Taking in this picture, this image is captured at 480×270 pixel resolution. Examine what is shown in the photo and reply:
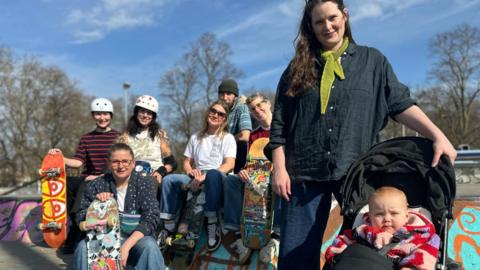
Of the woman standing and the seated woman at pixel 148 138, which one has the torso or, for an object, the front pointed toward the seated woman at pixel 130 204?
the seated woman at pixel 148 138

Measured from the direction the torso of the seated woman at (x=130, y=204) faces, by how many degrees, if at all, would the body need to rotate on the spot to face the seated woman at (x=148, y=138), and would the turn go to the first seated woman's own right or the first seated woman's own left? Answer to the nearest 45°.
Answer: approximately 180°

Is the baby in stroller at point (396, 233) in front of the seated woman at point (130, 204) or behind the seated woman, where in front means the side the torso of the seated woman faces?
in front

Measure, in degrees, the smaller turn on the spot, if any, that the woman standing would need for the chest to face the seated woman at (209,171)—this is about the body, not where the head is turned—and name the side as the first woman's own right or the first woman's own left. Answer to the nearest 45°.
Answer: approximately 135° to the first woman's own right

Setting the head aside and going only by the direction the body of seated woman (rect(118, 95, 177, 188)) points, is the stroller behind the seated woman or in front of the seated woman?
in front

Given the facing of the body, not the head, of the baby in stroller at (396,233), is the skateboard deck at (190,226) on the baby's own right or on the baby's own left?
on the baby's own right

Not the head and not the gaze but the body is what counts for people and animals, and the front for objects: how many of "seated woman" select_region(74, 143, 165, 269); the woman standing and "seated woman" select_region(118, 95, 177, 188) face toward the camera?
3

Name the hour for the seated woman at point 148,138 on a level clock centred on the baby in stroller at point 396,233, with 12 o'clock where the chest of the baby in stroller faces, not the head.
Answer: The seated woman is roughly at 3 o'clock from the baby in stroller.

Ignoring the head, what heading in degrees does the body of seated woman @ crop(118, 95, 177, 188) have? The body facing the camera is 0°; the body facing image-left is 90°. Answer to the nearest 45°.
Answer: approximately 0°

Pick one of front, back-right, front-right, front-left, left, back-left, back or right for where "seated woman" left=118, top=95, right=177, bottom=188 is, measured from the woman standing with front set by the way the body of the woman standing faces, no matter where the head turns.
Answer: back-right

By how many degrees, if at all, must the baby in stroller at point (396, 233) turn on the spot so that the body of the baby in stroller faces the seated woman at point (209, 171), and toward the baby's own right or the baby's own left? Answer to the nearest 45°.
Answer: approximately 90° to the baby's own right

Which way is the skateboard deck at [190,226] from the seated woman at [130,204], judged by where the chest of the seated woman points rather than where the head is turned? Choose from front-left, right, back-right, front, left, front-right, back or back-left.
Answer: back-left

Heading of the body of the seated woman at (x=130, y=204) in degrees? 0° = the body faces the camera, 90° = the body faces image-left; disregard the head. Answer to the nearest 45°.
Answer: approximately 0°
